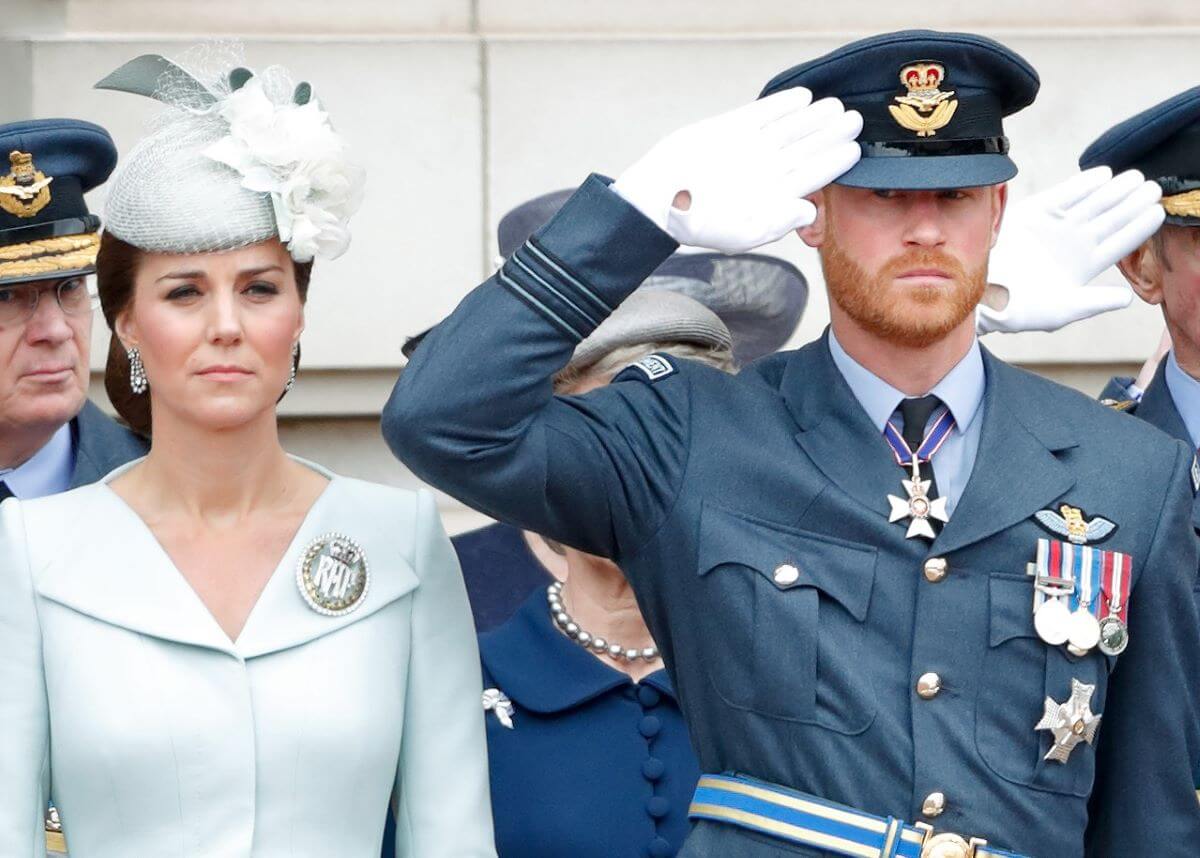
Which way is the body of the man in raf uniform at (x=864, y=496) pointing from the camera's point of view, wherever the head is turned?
toward the camera

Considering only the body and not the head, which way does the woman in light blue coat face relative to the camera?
toward the camera

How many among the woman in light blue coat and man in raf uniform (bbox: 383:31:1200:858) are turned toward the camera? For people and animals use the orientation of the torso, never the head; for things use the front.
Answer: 2

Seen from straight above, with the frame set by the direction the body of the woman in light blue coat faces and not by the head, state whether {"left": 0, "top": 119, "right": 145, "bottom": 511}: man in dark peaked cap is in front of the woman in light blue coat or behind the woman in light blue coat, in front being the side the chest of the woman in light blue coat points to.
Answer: behind

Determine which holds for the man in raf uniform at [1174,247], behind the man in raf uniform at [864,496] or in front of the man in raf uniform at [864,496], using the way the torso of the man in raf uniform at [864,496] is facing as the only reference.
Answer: behind

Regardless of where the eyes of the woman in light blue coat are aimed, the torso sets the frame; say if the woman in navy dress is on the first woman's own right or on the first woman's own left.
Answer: on the first woman's own left

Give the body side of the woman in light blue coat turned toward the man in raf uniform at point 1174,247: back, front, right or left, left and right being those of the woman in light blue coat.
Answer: left

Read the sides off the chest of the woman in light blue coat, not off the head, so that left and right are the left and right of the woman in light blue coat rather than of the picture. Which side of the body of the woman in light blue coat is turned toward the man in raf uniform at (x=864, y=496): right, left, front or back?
left

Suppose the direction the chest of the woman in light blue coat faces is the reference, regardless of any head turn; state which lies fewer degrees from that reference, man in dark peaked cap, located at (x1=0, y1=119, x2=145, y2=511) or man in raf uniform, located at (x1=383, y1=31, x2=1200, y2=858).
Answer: the man in raf uniform
